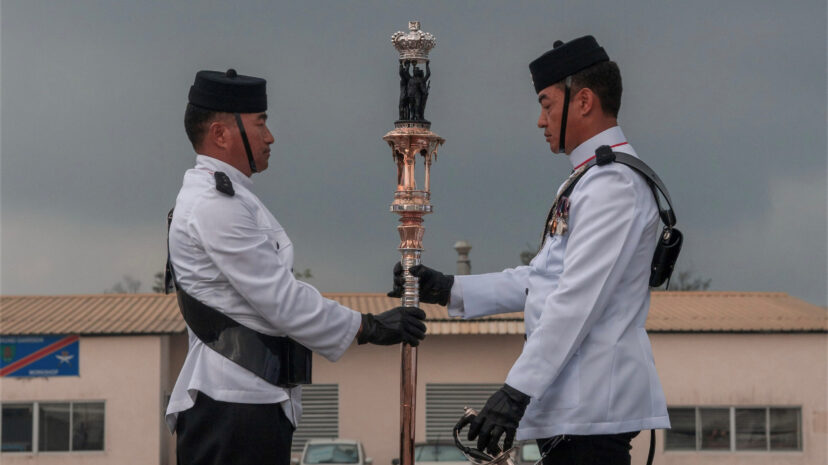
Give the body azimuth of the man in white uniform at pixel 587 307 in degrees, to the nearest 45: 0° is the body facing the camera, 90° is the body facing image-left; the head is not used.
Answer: approximately 90°

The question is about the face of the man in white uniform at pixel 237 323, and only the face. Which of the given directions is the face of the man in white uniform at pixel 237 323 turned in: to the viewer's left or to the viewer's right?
to the viewer's right

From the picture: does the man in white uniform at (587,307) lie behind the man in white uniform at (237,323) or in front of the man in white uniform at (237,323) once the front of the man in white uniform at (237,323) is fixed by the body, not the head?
in front

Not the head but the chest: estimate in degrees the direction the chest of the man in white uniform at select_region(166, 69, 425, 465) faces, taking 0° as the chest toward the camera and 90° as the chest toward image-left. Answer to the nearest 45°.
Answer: approximately 270°

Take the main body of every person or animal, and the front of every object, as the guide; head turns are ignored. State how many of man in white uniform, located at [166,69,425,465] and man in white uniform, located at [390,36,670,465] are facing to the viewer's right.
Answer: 1

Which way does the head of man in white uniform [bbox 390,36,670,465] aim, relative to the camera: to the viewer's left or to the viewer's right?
to the viewer's left

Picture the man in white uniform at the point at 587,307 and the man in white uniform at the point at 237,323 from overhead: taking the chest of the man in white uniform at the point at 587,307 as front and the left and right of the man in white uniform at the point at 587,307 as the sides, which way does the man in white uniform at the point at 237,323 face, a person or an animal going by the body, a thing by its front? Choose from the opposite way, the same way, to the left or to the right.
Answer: the opposite way

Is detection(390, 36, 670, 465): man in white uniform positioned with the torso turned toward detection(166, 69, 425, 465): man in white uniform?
yes
